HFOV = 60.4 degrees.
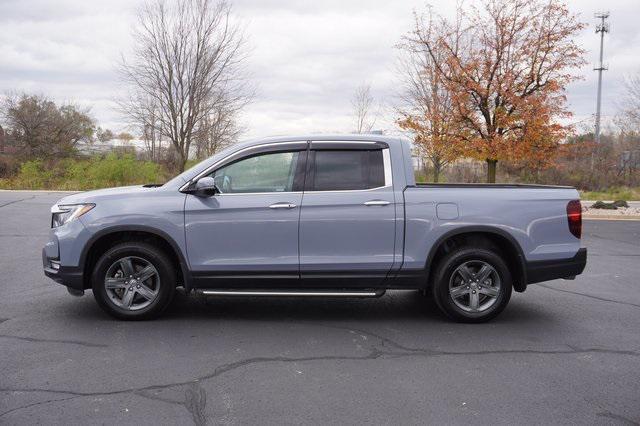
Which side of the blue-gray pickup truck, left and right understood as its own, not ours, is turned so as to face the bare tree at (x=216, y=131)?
right

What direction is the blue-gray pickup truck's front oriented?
to the viewer's left

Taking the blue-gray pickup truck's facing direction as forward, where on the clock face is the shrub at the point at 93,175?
The shrub is roughly at 2 o'clock from the blue-gray pickup truck.

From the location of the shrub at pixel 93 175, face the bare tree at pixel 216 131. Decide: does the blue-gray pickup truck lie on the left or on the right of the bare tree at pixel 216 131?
right
